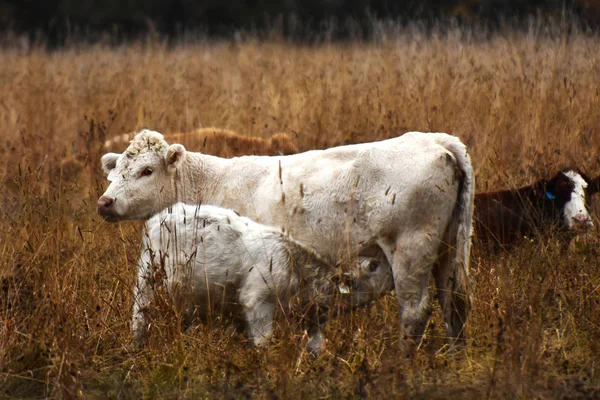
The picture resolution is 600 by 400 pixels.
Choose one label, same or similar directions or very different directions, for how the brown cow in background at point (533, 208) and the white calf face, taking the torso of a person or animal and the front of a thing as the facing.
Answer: same or similar directions

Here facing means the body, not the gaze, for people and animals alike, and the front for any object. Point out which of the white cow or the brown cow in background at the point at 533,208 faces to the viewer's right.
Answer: the brown cow in background

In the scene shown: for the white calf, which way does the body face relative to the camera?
to the viewer's right

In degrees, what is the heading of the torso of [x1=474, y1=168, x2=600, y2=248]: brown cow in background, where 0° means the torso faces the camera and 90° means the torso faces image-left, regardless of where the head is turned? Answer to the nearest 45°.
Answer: approximately 270°

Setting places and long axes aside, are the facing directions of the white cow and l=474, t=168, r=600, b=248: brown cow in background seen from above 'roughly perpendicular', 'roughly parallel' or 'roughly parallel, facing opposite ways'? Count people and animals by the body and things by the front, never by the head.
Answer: roughly parallel, facing opposite ways

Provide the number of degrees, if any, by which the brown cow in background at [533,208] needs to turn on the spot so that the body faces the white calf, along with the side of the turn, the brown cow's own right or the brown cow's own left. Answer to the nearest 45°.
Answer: approximately 135° to the brown cow's own right

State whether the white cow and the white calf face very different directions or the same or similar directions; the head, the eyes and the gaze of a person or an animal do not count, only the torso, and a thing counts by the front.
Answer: very different directions

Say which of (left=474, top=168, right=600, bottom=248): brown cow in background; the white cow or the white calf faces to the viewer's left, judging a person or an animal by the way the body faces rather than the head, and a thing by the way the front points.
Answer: the white cow

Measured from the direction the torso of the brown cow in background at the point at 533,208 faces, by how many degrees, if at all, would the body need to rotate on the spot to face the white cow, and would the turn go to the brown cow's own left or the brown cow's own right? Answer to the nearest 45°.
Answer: approximately 135° to the brown cow's own right

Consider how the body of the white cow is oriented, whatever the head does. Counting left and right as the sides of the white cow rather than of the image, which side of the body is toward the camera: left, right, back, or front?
left
